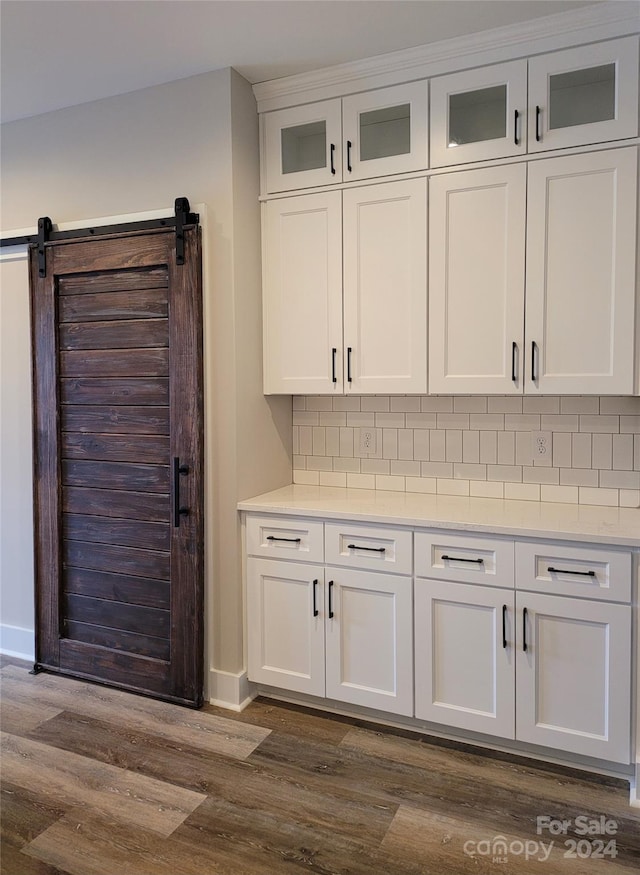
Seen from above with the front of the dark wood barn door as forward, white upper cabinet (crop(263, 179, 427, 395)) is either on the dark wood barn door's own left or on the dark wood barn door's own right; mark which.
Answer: on the dark wood barn door's own left

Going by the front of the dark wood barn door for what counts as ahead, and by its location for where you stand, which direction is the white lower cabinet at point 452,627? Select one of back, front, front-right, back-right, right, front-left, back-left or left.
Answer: left

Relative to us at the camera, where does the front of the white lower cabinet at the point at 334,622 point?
facing the viewer and to the left of the viewer

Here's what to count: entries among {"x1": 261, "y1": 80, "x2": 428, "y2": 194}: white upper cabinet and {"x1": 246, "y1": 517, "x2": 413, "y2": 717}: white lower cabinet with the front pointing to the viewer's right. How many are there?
0

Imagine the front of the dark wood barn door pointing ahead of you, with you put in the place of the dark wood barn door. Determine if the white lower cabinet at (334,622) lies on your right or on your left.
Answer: on your left
